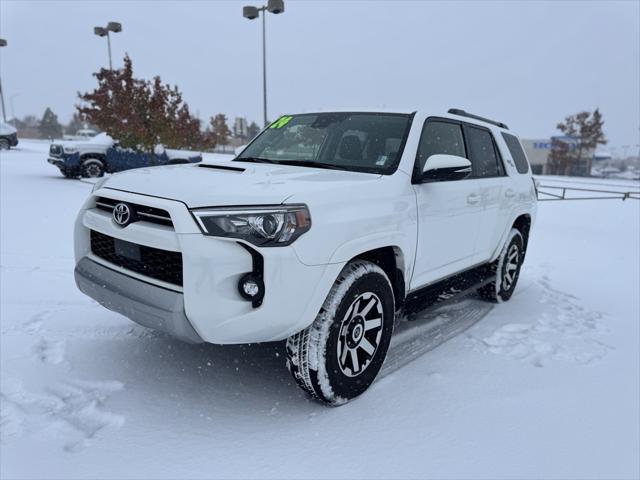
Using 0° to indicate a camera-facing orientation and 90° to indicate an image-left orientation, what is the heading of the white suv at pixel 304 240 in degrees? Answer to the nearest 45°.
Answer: approximately 45°

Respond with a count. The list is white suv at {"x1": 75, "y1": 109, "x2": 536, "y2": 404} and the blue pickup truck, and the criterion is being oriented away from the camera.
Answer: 0

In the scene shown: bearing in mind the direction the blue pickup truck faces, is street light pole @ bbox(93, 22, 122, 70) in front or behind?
behind

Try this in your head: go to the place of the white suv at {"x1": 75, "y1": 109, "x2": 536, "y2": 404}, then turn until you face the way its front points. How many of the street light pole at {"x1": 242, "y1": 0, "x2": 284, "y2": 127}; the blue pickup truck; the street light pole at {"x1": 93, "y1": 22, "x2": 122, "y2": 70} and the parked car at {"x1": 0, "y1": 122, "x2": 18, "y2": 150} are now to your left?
0

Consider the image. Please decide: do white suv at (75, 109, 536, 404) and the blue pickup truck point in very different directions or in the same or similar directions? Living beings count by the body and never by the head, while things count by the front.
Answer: same or similar directions

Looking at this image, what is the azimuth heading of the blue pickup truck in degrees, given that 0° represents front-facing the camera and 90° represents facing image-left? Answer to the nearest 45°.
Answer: approximately 45°

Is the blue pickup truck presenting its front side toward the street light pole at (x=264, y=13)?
no

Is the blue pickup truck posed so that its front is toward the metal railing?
no

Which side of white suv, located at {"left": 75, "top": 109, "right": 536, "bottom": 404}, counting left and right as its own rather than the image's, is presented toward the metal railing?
back

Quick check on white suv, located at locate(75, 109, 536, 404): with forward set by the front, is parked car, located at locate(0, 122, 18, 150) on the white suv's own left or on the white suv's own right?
on the white suv's own right

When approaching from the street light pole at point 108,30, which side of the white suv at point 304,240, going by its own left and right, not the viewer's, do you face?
right

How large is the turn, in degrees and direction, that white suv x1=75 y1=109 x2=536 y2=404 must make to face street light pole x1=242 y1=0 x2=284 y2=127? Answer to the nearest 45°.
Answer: approximately 135° to its right

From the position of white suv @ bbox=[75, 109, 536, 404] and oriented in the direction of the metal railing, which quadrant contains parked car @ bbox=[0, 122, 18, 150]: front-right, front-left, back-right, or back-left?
front-left

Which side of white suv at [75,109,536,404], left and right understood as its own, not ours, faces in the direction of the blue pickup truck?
right
